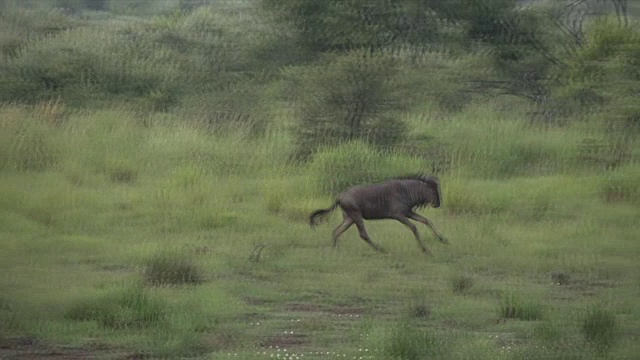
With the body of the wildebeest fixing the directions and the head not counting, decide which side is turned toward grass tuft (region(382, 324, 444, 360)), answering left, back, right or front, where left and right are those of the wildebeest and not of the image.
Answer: right

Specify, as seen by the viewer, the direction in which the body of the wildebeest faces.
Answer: to the viewer's right

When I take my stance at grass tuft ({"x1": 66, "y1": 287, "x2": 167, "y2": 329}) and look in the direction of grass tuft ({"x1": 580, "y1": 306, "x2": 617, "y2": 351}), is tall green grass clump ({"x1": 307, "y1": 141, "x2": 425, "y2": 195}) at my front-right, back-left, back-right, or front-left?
front-left

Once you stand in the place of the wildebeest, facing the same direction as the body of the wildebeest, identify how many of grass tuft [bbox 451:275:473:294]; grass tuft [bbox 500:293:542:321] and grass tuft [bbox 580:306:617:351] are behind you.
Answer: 0

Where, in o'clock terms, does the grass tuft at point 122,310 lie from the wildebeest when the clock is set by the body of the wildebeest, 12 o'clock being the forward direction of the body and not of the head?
The grass tuft is roughly at 5 o'clock from the wildebeest.

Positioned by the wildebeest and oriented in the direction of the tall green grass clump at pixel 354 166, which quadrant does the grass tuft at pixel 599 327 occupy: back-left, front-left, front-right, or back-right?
back-right

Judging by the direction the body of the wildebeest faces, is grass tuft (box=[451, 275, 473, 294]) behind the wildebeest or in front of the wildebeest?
in front

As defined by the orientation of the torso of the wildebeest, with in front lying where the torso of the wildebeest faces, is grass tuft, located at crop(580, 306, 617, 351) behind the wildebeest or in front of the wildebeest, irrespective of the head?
in front

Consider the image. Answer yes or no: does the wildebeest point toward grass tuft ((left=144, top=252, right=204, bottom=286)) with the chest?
no

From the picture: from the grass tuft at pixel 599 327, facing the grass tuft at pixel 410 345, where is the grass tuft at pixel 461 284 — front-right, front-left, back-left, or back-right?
front-right
